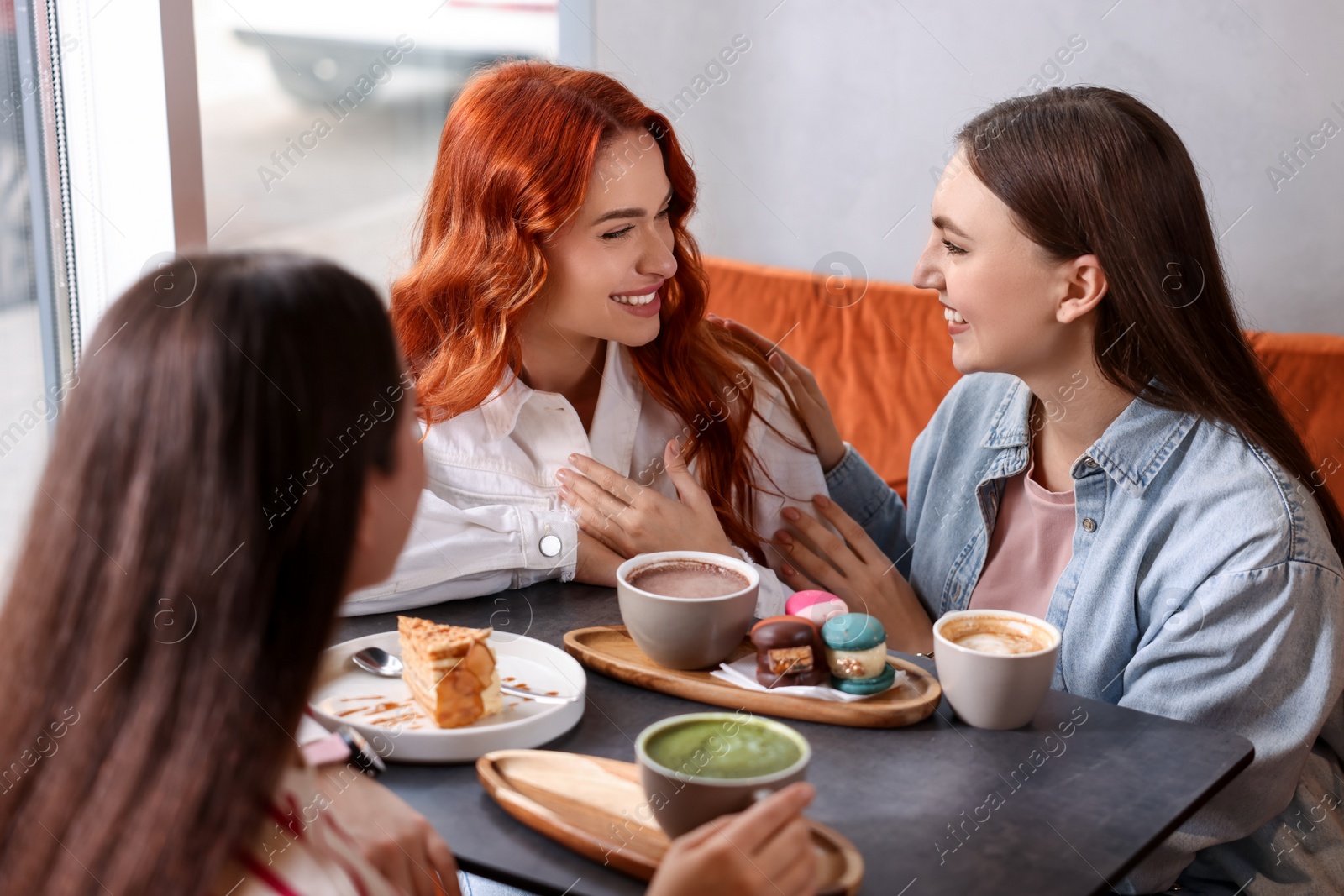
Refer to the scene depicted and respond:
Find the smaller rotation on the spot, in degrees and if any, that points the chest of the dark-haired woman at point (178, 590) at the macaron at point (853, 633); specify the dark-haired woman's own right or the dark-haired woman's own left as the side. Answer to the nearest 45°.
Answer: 0° — they already face it

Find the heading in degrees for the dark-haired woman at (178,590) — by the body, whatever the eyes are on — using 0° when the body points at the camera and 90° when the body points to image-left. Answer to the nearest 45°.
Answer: approximately 225°

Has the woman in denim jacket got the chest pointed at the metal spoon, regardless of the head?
yes

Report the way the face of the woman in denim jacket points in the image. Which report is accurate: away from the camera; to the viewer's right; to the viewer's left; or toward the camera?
to the viewer's left

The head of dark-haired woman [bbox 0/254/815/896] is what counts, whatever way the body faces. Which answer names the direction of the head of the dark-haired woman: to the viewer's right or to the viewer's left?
to the viewer's right

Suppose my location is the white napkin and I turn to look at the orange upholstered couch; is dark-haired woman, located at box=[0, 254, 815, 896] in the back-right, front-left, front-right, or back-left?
back-left

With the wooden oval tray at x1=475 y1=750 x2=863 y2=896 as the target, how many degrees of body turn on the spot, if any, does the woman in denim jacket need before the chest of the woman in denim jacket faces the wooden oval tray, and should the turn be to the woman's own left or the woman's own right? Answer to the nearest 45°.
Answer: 0° — they already face it

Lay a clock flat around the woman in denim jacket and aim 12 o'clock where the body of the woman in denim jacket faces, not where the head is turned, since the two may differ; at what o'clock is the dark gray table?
The dark gray table is roughly at 11 o'clock from the woman in denim jacket.
